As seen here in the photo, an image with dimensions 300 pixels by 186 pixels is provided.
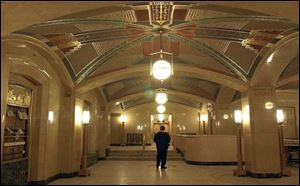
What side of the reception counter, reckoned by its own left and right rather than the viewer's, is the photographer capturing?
front

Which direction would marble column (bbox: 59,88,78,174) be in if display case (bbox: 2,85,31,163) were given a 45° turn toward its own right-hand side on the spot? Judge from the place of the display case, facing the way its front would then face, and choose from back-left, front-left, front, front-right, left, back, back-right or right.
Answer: back-left

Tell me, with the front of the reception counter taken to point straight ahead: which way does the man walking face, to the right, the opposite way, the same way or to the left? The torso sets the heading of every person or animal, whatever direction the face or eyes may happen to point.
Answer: the opposite way

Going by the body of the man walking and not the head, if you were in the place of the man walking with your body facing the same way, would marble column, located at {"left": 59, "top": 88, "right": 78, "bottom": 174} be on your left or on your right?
on your left

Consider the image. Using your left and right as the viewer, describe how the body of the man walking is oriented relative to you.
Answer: facing away from the viewer

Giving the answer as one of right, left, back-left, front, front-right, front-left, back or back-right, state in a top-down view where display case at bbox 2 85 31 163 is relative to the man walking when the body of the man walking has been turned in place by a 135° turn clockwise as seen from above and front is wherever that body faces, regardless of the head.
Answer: right

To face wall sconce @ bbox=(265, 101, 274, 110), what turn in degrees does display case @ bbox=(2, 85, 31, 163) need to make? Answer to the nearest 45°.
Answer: approximately 45° to its left

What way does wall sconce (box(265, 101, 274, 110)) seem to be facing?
toward the camera

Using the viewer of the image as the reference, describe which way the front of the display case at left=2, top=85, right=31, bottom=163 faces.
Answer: facing the viewer and to the right of the viewer

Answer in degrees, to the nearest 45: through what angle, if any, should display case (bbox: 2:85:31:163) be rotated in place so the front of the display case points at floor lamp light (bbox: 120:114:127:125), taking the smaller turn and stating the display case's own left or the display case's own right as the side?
approximately 90° to the display case's own left

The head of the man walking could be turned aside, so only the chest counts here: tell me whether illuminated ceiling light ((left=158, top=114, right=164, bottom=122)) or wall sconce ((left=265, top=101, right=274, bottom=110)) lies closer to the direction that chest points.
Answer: the illuminated ceiling light

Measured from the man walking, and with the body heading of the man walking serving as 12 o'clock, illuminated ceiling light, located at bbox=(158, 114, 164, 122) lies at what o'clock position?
The illuminated ceiling light is roughly at 12 o'clock from the man walking.

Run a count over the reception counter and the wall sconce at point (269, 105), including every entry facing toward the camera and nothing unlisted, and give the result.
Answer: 2
